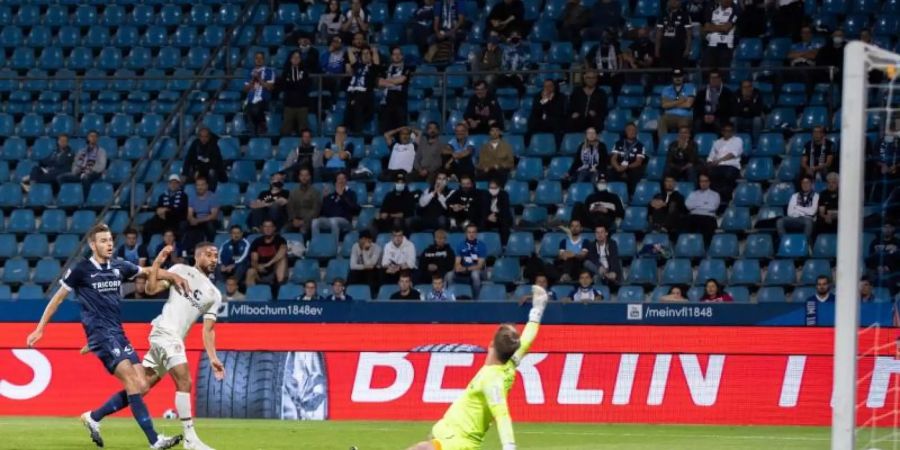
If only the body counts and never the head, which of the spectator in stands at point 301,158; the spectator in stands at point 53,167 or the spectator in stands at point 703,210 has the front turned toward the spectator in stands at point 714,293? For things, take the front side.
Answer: the spectator in stands at point 703,210

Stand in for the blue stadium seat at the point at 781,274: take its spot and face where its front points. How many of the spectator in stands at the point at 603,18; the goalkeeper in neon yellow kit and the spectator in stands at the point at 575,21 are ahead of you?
1

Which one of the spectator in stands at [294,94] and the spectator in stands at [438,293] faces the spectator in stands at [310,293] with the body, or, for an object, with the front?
the spectator in stands at [294,94]

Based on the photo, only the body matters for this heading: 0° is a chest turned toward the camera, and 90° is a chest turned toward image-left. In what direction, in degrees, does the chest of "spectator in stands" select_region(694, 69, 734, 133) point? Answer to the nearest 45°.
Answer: approximately 0°
